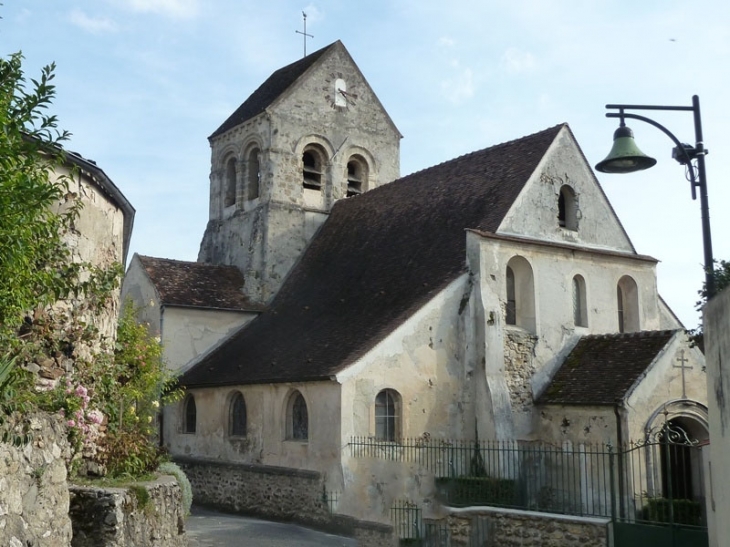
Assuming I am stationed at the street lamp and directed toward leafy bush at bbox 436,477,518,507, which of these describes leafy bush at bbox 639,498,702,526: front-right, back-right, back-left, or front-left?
front-right

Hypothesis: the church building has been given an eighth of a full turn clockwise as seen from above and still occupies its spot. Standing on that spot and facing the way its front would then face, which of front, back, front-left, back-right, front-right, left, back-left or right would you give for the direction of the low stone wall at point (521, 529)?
front

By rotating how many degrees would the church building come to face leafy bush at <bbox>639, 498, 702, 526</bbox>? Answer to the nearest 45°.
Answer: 0° — it already faces it

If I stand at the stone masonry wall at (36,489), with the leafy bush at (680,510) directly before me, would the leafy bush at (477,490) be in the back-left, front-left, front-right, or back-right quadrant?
front-left

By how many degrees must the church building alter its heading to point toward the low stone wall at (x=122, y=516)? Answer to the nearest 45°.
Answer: approximately 45° to its right

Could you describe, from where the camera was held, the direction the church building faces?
facing the viewer and to the right of the viewer

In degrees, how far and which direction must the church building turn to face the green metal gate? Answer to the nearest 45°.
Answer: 0° — it already faces it
